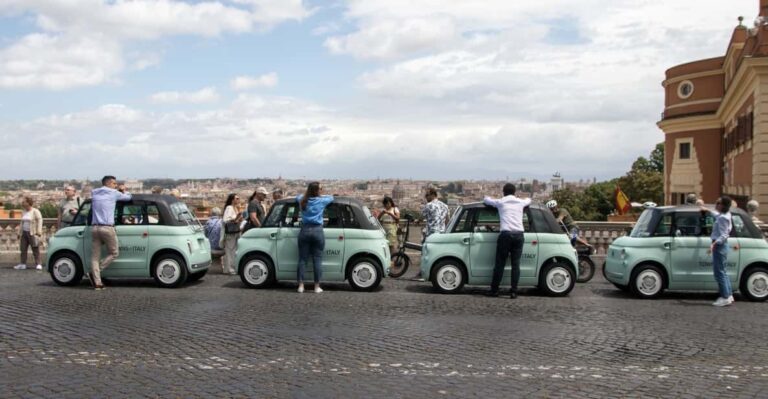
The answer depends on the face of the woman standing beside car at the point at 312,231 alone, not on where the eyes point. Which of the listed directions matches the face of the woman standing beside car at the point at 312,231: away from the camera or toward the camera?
away from the camera

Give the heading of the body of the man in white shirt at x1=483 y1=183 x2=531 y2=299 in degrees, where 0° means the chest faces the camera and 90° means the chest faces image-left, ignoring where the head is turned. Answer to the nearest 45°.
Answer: approximately 180°

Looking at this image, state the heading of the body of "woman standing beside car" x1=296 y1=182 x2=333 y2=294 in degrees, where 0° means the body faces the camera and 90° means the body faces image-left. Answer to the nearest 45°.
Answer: approximately 180°

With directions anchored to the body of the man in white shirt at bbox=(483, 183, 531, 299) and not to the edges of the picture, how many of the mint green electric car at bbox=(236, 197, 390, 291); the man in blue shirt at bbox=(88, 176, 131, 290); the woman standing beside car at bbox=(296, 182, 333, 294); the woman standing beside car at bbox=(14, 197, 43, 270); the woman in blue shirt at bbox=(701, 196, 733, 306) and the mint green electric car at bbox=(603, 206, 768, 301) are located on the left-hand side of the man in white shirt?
4

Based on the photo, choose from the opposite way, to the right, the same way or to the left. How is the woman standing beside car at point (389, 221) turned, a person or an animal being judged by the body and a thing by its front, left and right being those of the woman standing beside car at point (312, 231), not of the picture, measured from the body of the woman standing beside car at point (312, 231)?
the opposite way

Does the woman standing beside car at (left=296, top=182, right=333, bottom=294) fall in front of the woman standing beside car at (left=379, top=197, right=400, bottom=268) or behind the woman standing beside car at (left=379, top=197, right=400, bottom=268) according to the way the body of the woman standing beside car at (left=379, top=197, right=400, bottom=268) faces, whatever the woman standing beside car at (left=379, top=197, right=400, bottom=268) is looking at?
in front
